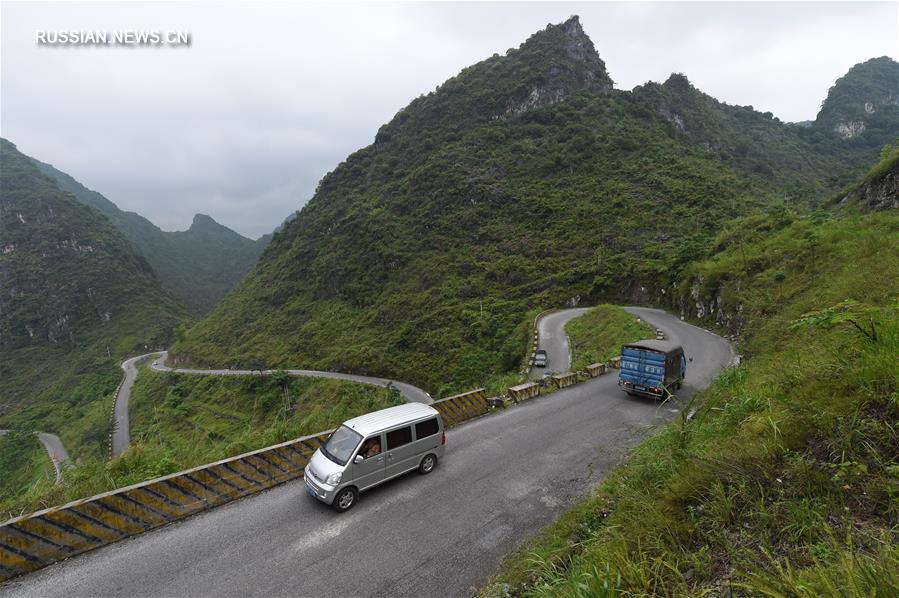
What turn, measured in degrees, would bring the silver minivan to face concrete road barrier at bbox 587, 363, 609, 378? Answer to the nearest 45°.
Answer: approximately 180°

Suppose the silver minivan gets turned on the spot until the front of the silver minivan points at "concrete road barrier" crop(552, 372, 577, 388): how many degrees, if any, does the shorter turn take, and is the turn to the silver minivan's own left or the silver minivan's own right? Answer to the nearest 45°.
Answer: approximately 180°

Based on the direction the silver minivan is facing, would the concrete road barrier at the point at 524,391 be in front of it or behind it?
behind

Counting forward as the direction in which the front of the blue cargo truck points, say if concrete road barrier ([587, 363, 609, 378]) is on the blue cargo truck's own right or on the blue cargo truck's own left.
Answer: on the blue cargo truck's own left

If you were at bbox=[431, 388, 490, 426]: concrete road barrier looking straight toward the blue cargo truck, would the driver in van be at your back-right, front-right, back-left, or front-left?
back-right

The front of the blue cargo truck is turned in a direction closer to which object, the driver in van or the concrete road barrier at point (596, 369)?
the concrete road barrier

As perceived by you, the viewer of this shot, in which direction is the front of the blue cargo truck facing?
facing away from the viewer and to the right of the viewer

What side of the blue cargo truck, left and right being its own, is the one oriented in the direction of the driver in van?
back

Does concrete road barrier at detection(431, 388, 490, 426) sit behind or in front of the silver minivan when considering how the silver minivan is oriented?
behind

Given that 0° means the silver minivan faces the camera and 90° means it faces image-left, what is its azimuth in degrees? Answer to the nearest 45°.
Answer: approximately 45°

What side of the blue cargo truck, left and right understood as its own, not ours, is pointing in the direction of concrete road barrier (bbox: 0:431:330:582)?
back

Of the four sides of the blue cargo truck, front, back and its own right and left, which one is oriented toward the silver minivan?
back
